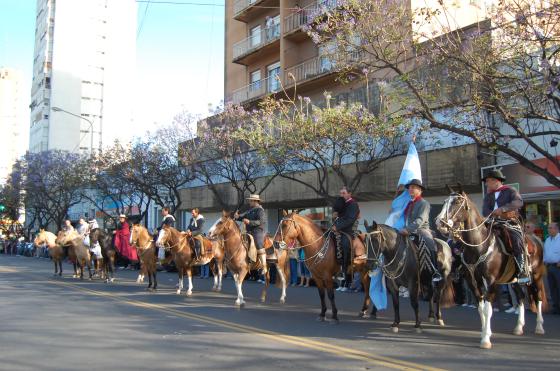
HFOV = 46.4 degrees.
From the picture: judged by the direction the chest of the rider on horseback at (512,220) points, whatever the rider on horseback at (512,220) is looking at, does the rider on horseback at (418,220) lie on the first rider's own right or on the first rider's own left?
on the first rider's own right

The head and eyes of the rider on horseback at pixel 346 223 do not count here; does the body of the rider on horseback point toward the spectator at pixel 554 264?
no

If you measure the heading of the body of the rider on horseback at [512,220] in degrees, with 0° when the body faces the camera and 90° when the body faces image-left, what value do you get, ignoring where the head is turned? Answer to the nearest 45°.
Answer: approximately 45°

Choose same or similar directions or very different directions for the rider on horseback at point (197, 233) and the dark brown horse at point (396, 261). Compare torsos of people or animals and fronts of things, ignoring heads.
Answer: same or similar directions

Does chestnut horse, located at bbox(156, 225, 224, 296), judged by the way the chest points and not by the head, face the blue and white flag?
no

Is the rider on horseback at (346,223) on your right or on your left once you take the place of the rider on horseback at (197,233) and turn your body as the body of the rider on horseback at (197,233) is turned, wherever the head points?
on your left

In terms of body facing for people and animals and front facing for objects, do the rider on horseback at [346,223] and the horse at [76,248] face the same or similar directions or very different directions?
same or similar directions

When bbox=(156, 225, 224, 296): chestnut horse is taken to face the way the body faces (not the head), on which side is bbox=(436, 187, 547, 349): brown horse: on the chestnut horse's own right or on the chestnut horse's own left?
on the chestnut horse's own left

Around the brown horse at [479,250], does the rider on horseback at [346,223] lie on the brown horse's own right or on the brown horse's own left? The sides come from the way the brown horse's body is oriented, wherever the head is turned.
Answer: on the brown horse's own right

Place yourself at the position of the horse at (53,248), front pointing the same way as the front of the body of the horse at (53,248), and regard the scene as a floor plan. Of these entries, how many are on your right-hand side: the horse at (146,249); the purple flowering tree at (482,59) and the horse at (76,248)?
0

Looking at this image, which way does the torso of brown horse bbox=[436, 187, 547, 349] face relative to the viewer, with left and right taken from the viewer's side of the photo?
facing the viewer and to the left of the viewer
